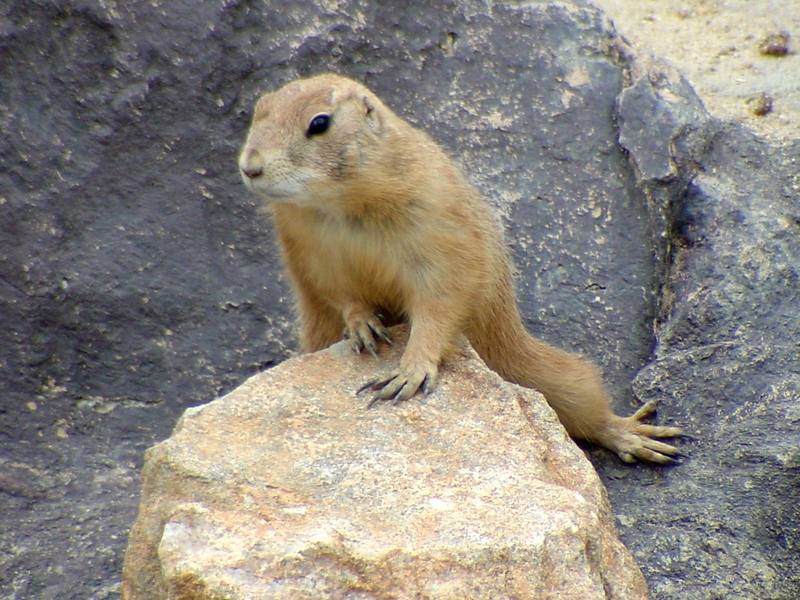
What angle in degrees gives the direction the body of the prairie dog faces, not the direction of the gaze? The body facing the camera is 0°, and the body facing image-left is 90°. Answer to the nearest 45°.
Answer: approximately 45°
